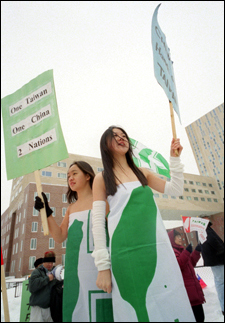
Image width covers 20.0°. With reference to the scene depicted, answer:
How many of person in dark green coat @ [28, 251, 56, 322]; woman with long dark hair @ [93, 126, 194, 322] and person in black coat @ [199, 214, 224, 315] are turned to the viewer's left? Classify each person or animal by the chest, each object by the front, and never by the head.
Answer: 1

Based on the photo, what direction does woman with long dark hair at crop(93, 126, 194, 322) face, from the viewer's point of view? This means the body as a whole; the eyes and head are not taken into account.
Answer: toward the camera

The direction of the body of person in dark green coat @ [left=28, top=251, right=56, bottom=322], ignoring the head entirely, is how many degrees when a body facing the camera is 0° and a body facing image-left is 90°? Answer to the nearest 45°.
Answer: approximately 315°

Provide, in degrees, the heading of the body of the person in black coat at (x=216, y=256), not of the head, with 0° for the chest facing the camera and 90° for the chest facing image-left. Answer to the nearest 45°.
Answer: approximately 90°

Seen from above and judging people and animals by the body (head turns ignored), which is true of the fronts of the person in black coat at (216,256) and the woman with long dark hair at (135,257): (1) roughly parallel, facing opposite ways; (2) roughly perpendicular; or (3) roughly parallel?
roughly perpendicular

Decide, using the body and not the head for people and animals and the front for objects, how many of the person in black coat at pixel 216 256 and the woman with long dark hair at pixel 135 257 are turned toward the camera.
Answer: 1

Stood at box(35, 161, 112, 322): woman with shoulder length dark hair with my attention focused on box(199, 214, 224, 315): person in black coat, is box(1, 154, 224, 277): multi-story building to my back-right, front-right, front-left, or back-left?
front-left

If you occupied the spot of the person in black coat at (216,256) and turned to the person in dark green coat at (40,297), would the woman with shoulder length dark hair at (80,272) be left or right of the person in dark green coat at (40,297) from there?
left

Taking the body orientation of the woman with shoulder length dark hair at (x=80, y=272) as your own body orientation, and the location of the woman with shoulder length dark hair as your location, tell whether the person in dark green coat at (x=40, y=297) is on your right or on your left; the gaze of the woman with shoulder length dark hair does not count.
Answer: on your right

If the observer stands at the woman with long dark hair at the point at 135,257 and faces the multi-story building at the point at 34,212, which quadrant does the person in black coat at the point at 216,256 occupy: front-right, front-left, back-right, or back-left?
front-right

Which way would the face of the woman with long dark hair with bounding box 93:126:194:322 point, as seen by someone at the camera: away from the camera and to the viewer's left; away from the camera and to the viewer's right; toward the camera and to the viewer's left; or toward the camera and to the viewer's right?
toward the camera and to the viewer's right

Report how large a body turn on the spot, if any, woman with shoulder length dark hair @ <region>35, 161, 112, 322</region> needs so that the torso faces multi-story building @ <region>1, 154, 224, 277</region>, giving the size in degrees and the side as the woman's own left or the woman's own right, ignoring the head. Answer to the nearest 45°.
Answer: approximately 135° to the woman's own right
